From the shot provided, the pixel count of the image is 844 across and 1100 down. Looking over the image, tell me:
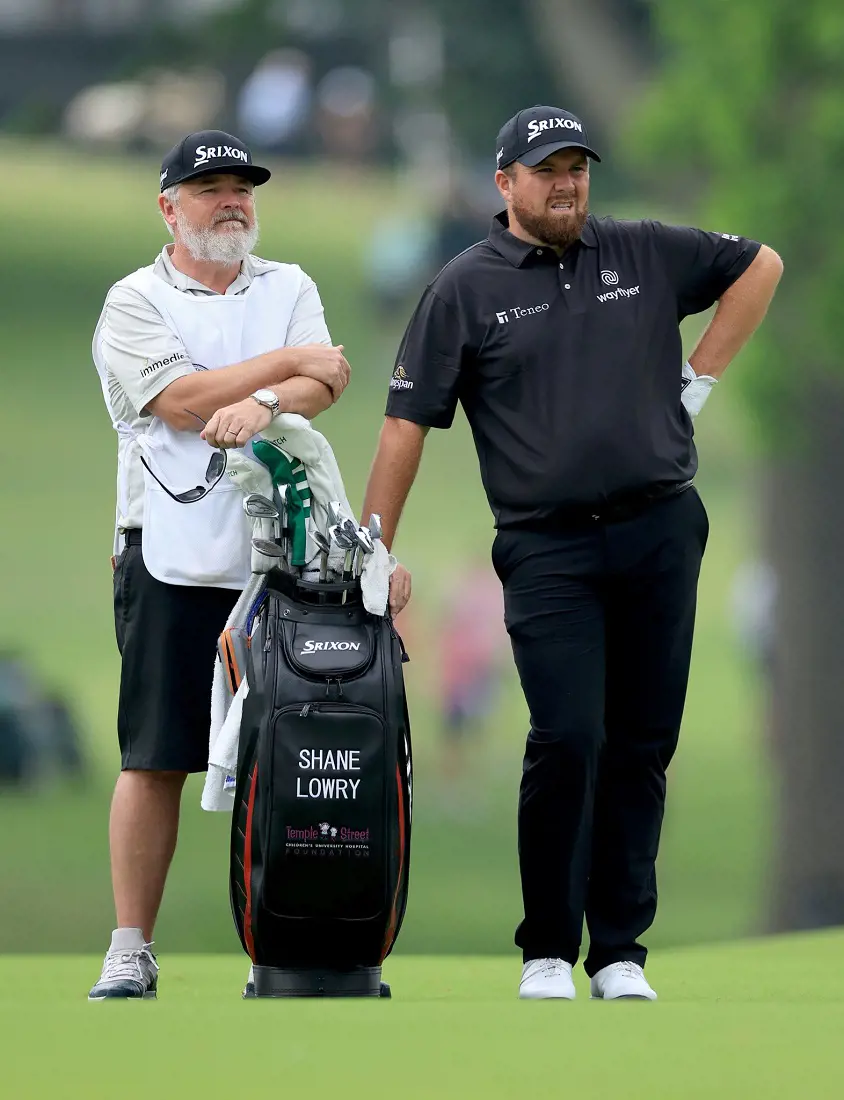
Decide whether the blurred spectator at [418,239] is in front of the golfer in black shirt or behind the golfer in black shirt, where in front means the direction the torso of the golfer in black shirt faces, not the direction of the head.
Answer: behind

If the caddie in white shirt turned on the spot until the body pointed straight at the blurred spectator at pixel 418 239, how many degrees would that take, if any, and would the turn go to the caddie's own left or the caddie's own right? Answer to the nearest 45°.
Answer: approximately 135° to the caddie's own left

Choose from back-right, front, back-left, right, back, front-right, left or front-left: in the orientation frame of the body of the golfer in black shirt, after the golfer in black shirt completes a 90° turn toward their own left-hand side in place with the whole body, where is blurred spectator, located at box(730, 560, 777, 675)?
left

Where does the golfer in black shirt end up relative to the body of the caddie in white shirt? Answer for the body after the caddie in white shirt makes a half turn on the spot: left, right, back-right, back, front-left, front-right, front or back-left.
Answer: back-right

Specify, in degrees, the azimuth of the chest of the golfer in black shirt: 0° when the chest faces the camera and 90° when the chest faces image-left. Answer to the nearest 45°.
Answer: approximately 0°

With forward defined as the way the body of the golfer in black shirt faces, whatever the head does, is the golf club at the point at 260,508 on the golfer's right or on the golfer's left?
on the golfer's right

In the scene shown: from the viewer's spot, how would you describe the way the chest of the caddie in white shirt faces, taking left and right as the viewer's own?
facing the viewer and to the right of the viewer

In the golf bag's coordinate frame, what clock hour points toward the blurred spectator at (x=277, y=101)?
The blurred spectator is roughly at 6 o'clock from the golf bag.

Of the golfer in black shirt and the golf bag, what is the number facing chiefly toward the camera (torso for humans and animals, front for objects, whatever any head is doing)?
2

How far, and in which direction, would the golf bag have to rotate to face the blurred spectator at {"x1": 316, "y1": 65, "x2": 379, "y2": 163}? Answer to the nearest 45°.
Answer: approximately 180°
